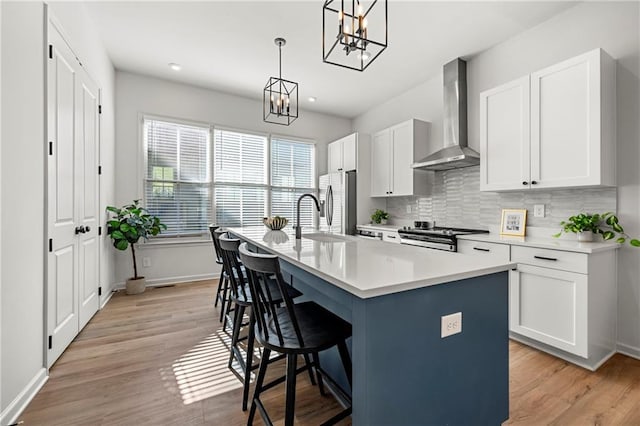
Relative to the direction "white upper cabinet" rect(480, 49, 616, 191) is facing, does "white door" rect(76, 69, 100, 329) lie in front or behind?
in front

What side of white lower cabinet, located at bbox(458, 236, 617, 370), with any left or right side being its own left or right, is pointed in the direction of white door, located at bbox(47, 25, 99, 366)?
front

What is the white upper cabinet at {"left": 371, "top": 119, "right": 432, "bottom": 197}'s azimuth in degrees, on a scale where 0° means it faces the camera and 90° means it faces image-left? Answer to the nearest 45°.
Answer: approximately 45°

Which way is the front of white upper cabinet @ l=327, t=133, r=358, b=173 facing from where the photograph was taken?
facing the viewer and to the left of the viewer

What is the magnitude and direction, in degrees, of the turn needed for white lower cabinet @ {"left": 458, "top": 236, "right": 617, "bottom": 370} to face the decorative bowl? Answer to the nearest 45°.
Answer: approximately 45° to its right

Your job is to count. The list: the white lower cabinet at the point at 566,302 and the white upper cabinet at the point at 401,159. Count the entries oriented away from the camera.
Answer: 0

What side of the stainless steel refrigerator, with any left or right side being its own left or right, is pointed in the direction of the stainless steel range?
left

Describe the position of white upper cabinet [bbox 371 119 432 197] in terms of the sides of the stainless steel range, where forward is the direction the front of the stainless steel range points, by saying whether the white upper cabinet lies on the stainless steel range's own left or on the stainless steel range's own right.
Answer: on the stainless steel range's own right

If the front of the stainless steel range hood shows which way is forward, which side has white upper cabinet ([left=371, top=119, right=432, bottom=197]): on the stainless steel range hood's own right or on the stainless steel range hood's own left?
on the stainless steel range hood's own right

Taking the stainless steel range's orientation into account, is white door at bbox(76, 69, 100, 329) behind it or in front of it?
in front

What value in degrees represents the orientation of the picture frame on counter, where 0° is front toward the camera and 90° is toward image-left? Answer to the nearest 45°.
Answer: approximately 45°
